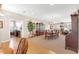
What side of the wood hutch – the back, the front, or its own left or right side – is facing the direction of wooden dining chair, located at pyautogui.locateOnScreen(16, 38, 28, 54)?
front

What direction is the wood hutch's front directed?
to the viewer's left

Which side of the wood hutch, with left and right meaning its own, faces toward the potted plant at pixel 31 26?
front
